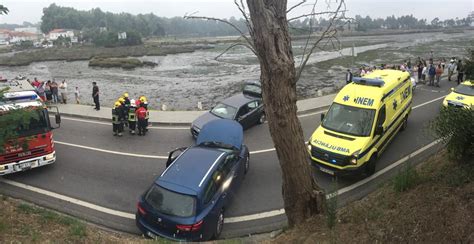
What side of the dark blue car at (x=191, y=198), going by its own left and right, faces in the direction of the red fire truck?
left

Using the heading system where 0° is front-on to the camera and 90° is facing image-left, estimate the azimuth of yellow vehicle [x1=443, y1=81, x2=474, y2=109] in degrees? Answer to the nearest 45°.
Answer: approximately 45°

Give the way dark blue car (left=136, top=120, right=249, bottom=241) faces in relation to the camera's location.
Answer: facing away from the viewer and to the right of the viewer

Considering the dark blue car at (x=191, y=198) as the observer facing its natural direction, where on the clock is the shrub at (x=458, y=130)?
The shrub is roughly at 2 o'clock from the dark blue car.

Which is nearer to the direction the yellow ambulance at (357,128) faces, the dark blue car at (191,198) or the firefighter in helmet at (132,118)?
the dark blue car

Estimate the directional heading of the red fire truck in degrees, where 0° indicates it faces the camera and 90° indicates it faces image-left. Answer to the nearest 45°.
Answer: approximately 315°

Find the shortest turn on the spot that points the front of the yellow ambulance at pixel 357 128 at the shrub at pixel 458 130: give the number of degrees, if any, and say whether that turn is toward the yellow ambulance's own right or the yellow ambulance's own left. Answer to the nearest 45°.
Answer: approximately 90° to the yellow ambulance's own left
